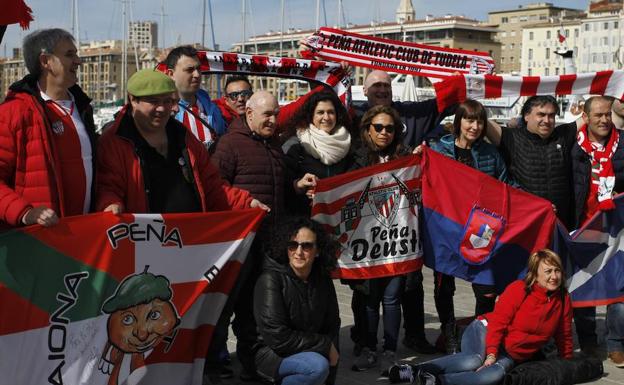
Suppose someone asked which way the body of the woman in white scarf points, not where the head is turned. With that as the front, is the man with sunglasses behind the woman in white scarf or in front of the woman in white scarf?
behind

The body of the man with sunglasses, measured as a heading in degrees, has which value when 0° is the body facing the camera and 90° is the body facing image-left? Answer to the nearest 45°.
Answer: approximately 315°

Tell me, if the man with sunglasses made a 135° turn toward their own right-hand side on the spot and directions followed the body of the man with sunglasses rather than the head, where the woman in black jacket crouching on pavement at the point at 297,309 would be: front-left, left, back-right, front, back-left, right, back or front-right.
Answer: left

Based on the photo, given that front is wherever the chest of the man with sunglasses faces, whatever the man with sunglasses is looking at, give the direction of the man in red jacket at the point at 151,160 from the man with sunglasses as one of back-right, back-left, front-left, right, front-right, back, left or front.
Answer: front-right

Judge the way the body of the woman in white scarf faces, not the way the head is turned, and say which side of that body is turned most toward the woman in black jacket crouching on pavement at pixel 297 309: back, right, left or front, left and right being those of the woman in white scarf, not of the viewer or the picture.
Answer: front

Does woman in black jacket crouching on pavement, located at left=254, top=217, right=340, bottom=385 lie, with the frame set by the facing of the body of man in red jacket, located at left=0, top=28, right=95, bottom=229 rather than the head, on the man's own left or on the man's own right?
on the man's own left

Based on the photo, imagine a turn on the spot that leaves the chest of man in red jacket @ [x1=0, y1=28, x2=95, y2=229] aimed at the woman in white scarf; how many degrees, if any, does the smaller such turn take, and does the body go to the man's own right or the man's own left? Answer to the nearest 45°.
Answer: approximately 90° to the man's own left

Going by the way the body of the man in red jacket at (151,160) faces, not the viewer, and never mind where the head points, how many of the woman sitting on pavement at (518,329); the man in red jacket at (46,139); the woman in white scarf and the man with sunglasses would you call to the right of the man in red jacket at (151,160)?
1

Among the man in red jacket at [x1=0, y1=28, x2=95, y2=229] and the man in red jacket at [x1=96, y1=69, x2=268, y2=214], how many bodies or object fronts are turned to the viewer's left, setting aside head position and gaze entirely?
0
